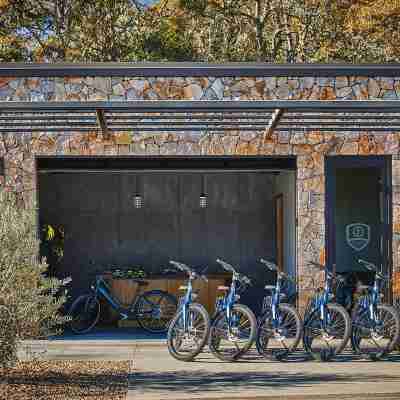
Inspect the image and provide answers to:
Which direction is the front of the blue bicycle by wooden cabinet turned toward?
to the viewer's left

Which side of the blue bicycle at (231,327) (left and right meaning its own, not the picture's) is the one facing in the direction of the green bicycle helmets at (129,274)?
back

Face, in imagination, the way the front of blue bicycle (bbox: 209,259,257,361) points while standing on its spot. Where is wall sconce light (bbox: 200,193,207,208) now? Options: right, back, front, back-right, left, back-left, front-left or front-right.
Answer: back-left

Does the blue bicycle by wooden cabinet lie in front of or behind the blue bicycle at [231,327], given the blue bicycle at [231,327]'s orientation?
behind

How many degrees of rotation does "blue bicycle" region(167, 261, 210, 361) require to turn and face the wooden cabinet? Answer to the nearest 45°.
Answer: approximately 135° to its left

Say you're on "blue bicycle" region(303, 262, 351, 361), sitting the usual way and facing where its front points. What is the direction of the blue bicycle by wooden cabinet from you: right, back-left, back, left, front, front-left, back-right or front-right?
back

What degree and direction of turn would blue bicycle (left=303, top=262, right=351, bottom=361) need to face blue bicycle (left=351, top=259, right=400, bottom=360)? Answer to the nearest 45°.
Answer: approximately 45° to its left

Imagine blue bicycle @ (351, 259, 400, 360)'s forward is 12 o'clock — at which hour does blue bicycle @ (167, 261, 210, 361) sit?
blue bicycle @ (167, 261, 210, 361) is roughly at 4 o'clock from blue bicycle @ (351, 259, 400, 360).

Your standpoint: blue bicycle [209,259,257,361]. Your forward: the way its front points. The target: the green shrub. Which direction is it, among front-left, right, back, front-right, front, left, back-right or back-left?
right

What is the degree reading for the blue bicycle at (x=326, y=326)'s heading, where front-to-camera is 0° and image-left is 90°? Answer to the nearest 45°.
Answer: approximately 315°

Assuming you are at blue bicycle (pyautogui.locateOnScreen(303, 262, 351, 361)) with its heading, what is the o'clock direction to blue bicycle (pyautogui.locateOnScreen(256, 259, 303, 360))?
blue bicycle (pyautogui.locateOnScreen(256, 259, 303, 360)) is roughly at 4 o'clock from blue bicycle (pyautogui.locateOnScreen(303, 262, 351, 361)).

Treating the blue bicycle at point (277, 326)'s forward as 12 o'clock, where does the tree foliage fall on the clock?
The tree foliage is roughly at 7 o'clock from the blue bicycle.

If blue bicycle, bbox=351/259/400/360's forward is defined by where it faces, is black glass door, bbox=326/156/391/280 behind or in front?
behind

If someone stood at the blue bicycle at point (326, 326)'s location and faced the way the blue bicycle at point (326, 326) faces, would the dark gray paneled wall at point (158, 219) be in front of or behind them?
behind
